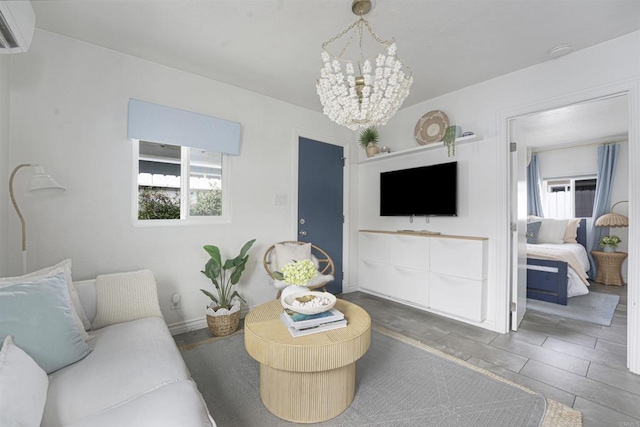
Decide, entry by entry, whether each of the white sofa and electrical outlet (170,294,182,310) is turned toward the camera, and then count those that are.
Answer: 1

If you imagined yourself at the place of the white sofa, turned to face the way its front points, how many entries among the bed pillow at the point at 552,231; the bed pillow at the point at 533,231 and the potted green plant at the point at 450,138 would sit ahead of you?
3

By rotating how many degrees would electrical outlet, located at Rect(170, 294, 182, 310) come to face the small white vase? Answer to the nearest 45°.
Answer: approximately 45° to its left

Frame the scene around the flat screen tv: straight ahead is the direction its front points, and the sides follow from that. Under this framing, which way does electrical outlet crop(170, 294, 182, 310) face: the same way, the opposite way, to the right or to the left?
to the left

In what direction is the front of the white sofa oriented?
to the viewer's right

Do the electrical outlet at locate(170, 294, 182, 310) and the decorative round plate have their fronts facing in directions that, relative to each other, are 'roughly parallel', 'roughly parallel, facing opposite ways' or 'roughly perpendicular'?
roughly perpendicular

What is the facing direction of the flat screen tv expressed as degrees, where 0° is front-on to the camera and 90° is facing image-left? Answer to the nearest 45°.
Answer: approximately 45°

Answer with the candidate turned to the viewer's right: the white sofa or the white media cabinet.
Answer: the white sofa

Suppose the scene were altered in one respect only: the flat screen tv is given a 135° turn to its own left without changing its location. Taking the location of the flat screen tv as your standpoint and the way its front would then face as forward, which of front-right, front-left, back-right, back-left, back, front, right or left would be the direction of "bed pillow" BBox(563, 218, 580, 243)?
front-left

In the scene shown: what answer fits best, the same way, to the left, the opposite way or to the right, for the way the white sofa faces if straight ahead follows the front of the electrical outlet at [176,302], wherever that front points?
to the left

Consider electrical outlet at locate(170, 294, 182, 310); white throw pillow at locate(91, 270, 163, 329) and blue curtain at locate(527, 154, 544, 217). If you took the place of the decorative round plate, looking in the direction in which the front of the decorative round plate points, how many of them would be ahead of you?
2

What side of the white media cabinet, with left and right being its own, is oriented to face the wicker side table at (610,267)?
back

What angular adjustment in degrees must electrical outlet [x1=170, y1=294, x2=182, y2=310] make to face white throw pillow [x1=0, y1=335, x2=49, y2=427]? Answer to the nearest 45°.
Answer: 0° — it already faces it
